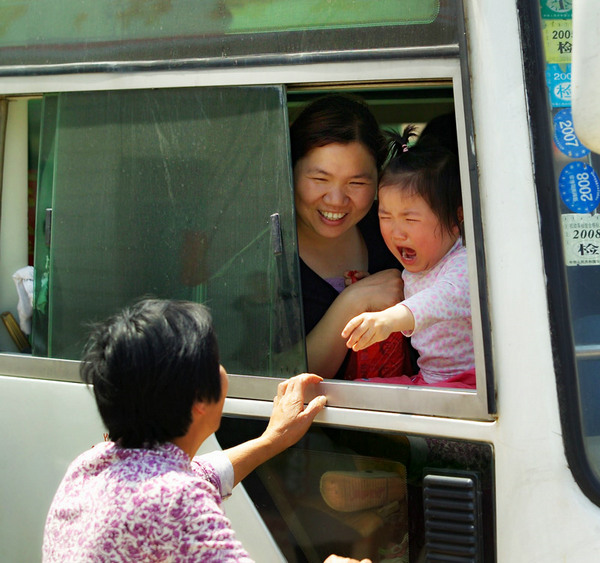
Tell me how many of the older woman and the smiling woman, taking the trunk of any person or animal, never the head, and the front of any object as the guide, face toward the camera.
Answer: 1

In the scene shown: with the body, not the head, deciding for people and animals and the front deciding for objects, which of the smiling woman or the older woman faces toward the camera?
the smiling woman

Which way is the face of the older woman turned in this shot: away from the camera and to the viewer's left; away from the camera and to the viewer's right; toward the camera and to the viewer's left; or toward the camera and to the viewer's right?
away from the camera and to the viewer's right

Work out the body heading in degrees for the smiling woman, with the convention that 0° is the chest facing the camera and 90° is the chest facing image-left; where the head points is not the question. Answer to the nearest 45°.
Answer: approximately 0°

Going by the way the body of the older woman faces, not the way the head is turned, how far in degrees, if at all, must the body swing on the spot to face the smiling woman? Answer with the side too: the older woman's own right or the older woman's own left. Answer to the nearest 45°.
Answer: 0° — they already face them

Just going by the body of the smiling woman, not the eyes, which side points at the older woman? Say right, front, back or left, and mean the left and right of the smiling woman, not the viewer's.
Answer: front

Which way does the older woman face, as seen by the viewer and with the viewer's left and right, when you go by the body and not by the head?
facing away from the viewer and to the right of the viewer
